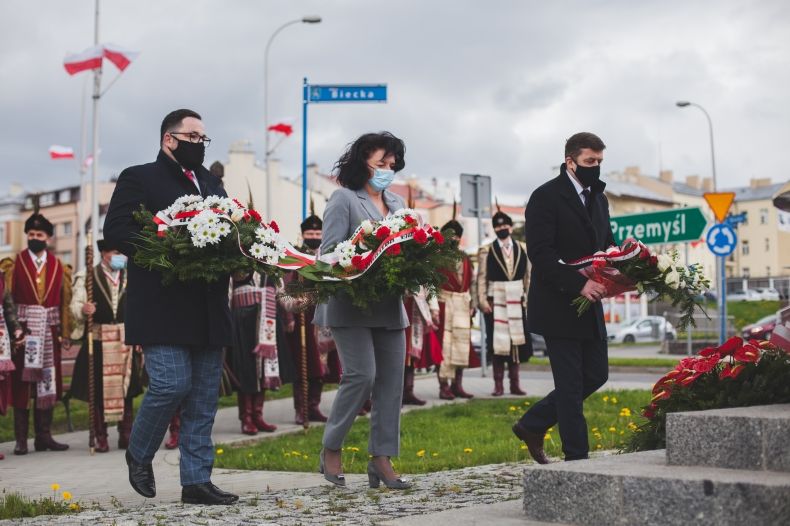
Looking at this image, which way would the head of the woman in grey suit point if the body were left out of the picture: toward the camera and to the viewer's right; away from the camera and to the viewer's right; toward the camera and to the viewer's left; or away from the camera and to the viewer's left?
toward the camera and to the viewer's right

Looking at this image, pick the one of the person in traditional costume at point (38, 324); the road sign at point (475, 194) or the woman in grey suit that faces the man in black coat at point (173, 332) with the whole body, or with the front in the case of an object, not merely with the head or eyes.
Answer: the person in traditional costume

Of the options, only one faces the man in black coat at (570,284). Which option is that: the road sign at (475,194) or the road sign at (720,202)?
the road sign at (720,202)

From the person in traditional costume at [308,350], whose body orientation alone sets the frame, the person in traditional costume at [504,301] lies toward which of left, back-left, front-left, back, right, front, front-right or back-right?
back-left

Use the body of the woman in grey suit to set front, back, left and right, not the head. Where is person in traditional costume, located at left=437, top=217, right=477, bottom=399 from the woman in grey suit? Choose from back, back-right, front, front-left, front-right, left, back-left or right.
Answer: back-left

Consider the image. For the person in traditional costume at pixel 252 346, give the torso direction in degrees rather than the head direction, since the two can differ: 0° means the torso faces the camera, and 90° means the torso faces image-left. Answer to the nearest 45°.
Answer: approximately 315°

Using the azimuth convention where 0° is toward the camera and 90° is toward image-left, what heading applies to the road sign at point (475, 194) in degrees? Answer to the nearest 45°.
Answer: approximately 180°

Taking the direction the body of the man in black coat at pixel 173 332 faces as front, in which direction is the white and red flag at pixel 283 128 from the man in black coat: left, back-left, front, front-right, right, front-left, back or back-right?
back-left

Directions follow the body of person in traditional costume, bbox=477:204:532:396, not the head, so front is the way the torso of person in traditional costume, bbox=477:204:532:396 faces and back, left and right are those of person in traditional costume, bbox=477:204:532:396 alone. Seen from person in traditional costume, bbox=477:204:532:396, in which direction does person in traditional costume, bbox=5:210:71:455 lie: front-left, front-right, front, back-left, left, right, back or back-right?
front-right

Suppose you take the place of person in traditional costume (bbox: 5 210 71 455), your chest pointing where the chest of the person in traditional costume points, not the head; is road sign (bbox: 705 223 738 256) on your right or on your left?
on your left

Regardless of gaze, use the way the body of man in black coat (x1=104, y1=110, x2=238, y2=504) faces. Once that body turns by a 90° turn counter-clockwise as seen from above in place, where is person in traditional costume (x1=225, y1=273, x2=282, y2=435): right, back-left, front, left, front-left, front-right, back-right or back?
front-left

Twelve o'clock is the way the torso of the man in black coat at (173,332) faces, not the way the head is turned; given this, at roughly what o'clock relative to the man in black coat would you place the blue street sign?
The blue street sign is roughly at 8 o'clock from the man in black coat.

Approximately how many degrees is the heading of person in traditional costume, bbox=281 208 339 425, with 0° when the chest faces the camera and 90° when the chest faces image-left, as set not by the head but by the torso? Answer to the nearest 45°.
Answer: approximately 0°

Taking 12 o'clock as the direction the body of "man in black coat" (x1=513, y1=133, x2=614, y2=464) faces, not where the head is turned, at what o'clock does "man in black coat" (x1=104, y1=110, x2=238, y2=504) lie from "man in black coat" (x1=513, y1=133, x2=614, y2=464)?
"man in black coat" (x1=104, y1=110, x2=238, y2=504) is roughly at 4 o'clock from "man in black coat" (x1=513, y1=133, x2=614, y2=464).
